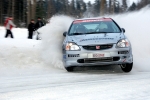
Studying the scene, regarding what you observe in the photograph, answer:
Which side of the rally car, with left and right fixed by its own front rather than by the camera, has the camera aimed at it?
front
